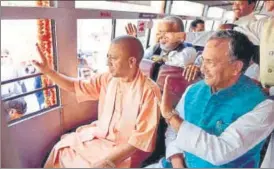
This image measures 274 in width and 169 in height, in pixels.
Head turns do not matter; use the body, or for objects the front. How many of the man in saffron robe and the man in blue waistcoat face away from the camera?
0

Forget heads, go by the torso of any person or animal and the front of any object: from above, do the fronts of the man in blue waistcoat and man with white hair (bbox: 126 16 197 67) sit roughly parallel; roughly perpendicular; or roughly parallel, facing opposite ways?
roughly parallel

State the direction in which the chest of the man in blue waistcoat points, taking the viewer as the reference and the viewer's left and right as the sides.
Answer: facing the viewer and to the left of the viewer

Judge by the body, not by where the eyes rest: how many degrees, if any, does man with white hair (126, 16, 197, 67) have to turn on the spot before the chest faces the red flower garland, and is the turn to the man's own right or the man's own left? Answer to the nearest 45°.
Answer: approximately 45° to the man's own right

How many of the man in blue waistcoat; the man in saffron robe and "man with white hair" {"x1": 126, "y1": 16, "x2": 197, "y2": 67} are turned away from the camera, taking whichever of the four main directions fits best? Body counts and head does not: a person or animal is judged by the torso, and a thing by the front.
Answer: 0

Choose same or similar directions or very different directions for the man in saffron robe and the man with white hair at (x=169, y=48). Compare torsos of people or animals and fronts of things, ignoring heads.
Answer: same or similar directions

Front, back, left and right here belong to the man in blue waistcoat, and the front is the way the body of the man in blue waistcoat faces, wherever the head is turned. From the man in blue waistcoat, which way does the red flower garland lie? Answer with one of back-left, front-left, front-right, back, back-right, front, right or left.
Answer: front-right

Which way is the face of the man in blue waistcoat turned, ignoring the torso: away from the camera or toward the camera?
toward the camera
